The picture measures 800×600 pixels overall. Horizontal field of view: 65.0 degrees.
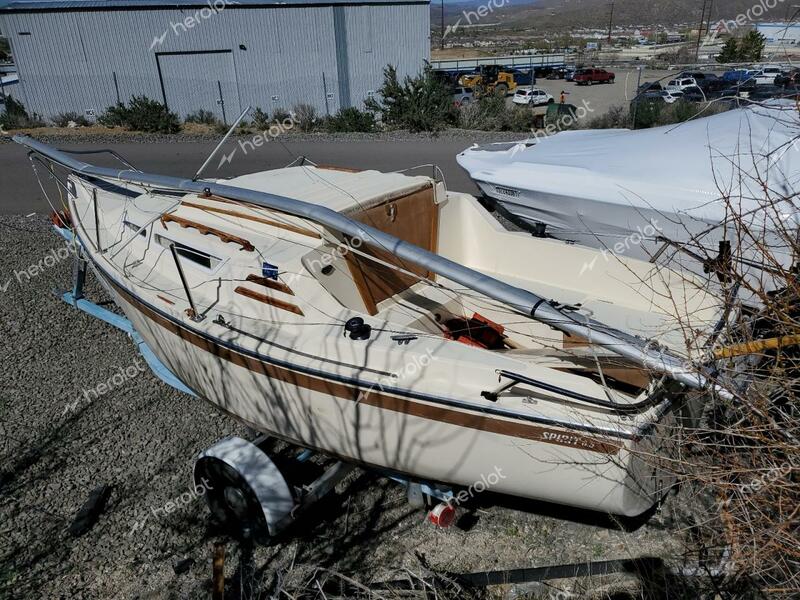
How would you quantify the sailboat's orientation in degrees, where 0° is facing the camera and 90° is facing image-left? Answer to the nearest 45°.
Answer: approximately 135°

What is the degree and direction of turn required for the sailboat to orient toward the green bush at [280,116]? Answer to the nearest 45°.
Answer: approximately 45° to its right

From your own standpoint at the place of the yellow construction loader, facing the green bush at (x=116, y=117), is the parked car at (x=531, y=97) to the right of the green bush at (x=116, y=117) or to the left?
left

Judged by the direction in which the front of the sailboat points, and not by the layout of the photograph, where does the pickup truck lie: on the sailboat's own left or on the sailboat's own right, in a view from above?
on the sailboat's own right

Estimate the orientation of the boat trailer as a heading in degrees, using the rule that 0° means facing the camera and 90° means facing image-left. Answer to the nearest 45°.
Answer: approximately 135°

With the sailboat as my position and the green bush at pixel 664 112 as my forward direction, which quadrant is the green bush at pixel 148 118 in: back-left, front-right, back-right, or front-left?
front-left

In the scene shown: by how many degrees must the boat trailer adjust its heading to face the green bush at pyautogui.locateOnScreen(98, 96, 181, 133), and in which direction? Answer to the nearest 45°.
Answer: approximately 45° to its right

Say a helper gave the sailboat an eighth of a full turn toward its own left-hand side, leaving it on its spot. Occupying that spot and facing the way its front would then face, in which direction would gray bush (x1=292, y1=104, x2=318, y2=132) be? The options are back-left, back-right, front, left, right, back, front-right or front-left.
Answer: right

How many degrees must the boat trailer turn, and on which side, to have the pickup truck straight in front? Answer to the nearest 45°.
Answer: approximately 90° to its right

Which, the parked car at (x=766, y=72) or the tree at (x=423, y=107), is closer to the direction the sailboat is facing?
the tree

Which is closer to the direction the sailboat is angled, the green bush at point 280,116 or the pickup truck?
the green bush
